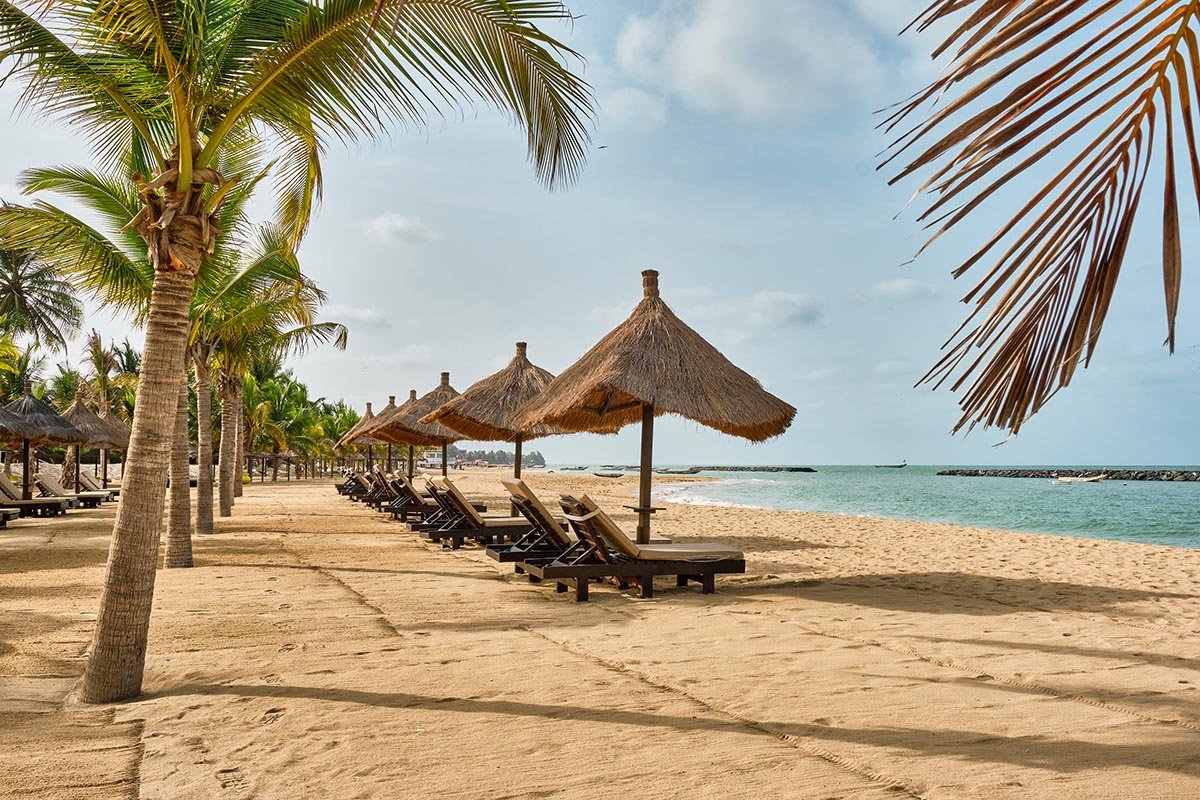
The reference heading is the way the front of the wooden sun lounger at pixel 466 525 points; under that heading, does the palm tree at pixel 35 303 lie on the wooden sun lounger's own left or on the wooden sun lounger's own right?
on the wooden sun lounger's own left

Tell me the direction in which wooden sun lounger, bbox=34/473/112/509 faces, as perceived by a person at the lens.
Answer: facing to the right of the viewer

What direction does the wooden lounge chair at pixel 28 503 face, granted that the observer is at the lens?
facing to the right of the viewer

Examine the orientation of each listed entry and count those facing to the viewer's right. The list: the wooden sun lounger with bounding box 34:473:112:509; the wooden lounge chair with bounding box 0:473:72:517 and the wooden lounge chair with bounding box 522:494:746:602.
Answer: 3

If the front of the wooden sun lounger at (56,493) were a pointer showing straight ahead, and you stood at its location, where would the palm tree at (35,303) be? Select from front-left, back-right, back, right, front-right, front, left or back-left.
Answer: left

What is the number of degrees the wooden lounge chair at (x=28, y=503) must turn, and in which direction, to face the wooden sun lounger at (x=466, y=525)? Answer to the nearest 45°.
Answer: approximately 45° to its right

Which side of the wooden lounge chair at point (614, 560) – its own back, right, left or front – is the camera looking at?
right

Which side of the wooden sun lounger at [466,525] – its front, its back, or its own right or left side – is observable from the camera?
right

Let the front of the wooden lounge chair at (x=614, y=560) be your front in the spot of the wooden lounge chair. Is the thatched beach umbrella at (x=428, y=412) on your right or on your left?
on your left

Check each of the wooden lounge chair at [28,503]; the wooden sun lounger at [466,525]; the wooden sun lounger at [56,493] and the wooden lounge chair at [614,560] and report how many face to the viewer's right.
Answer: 4

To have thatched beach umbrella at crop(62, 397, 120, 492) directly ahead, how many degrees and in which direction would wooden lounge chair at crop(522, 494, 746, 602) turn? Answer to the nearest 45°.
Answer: approximately 135° to its left

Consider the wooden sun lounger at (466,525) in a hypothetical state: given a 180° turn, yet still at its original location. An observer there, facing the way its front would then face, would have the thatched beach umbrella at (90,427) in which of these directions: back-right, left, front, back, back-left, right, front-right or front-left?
front-right

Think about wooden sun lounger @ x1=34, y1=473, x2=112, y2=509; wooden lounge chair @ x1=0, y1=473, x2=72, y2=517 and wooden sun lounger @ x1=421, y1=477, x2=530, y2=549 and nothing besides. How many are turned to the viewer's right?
3

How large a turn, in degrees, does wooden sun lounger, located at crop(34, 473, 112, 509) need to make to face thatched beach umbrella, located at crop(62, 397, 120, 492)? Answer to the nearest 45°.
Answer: approximately 90° to its left

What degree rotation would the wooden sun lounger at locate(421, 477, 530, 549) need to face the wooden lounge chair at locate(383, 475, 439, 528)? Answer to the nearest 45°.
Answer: approximately 90° to its left

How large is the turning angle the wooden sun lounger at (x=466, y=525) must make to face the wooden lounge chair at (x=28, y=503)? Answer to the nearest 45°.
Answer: approximately 135° to its left
